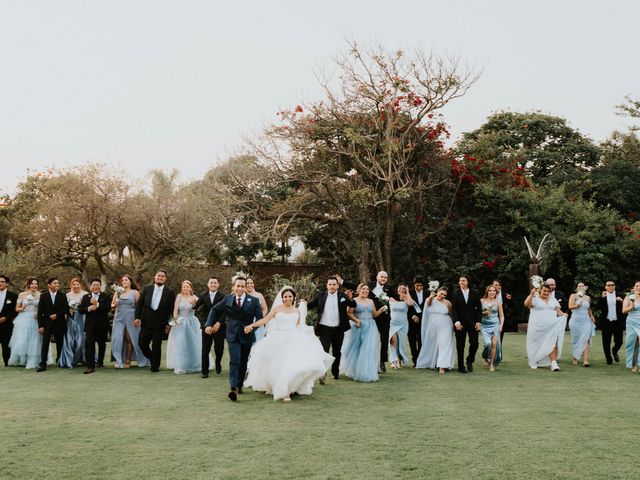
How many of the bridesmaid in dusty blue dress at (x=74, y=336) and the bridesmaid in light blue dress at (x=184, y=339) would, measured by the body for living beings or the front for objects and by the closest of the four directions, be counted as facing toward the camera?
2

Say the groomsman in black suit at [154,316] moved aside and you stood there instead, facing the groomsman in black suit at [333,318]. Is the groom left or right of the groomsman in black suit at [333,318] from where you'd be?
right

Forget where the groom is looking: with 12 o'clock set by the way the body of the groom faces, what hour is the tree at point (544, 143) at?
The tree is roughly at 7 o'clock from the groom.

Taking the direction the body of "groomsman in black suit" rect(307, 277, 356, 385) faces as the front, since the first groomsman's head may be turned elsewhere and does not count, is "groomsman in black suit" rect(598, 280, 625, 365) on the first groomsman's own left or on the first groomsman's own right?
on the first groomsman's own left

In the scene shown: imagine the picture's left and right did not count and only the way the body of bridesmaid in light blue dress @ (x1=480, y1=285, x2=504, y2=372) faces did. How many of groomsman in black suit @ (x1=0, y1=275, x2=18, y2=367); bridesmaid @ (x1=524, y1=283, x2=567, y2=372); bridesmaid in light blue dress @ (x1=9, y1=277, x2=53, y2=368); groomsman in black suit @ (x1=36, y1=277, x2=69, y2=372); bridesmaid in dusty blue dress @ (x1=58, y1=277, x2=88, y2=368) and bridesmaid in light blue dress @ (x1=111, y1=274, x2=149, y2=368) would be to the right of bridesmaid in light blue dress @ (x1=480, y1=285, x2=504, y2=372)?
5

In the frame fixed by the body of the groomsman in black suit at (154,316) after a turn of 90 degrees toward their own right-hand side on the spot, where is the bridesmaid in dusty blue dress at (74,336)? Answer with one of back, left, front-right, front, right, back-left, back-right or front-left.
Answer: front-right

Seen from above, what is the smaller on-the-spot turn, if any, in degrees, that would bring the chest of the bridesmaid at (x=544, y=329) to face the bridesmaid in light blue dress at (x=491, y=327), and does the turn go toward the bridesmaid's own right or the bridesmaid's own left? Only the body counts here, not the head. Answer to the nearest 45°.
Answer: approximately 45° to the bridesmaid's own right

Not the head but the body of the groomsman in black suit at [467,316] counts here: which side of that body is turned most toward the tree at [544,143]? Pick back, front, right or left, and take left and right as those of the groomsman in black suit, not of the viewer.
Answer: back

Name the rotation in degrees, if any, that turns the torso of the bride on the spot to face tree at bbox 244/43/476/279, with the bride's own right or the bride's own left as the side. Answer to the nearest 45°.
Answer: approximately 180°

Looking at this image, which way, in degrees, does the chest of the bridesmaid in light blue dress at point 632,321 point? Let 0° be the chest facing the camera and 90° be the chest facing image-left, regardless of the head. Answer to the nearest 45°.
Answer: approximately 0°

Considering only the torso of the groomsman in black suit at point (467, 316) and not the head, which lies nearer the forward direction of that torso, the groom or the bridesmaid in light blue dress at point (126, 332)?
the groom
